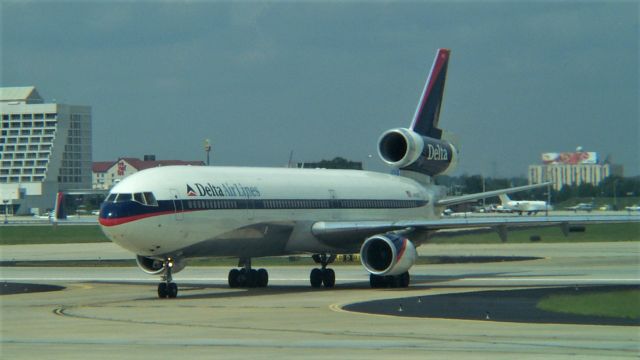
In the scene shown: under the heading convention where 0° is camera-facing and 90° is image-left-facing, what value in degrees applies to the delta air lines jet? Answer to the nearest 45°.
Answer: approximately 45°
